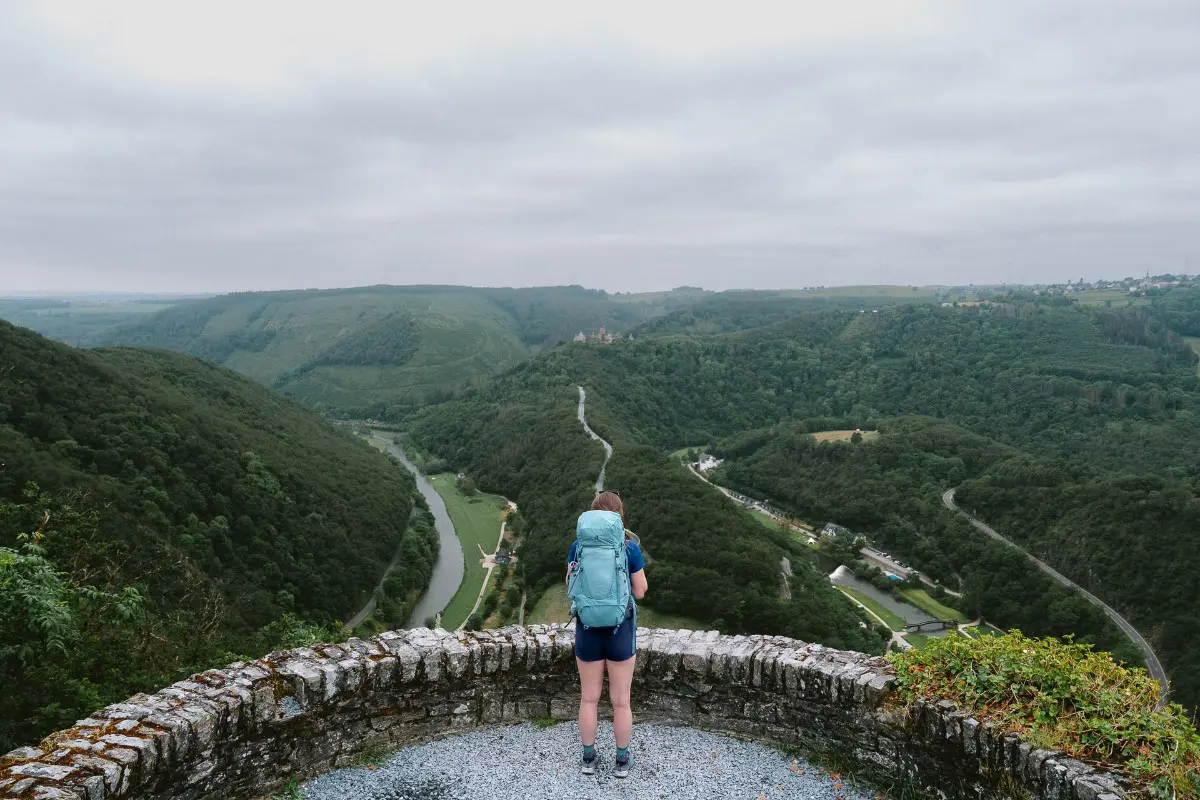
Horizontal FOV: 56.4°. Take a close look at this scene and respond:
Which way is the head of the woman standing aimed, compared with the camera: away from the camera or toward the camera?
away from the camera

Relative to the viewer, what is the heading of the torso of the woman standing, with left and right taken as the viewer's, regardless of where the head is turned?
facing away from the viewer

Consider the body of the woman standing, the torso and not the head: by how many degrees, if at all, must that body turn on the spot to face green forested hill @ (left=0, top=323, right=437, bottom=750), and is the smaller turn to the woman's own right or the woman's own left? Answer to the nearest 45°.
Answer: approximately 45° to the woman's own left
